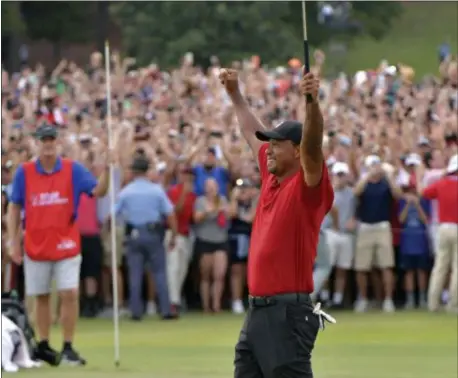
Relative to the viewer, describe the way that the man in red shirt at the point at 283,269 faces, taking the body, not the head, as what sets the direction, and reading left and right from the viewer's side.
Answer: facing the viewer and to the left of the viewer

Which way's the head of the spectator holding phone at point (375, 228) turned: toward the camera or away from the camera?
toward the camera

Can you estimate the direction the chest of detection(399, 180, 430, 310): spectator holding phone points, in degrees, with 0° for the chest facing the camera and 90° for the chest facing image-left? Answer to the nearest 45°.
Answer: approximately 0°

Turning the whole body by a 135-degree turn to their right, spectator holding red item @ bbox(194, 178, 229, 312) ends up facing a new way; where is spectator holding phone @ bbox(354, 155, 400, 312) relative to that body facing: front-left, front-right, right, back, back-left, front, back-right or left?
back-right

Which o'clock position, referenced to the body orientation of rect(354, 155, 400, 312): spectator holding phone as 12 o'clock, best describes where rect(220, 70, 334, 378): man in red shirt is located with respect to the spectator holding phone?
The man in red shirt is roughly at 12 o'clock from the spectator holding phone.

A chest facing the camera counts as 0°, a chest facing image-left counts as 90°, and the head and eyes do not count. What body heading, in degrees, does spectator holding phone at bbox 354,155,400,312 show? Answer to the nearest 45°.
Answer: approximately 0°

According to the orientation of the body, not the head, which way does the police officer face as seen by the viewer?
away from the camera

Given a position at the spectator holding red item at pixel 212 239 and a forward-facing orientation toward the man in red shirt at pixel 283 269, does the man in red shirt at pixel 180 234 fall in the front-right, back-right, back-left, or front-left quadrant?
back-right

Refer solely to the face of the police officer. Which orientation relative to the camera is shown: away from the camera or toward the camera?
away from the camera

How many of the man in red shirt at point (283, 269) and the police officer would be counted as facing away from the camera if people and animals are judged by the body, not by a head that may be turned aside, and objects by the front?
1

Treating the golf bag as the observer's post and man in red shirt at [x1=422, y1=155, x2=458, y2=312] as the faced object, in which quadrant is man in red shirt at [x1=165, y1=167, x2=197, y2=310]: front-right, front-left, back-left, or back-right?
front-left
